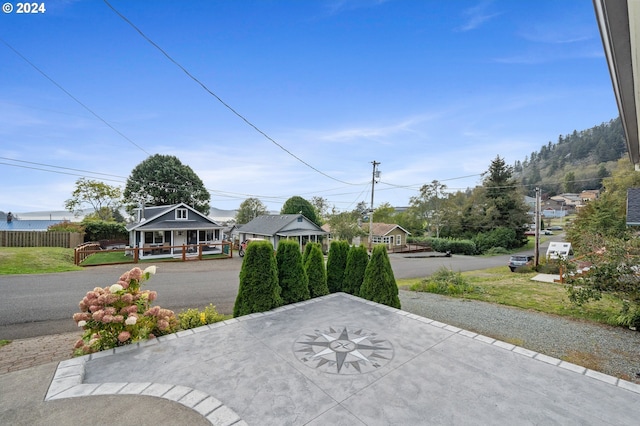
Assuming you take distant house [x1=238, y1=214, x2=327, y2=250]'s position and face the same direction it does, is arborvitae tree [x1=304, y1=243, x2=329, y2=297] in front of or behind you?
in front

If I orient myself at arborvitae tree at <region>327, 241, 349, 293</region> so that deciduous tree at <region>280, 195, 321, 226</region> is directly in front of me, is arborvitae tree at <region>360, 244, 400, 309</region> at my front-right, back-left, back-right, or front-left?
back-right

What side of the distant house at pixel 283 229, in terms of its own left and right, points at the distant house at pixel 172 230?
right

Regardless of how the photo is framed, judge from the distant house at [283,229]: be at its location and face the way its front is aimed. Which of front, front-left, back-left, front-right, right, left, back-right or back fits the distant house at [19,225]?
back-right

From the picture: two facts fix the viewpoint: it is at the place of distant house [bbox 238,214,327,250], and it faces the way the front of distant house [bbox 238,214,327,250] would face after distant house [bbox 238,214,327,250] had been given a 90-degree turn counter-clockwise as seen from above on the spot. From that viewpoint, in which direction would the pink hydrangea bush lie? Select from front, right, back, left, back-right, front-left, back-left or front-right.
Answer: back-right

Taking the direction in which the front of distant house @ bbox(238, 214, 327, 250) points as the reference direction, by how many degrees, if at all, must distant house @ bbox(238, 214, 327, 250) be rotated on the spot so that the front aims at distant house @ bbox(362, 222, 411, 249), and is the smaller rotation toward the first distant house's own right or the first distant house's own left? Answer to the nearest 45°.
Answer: approximately 90° to the first distant house's own left

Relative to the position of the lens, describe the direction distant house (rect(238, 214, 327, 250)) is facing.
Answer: facing the viewer and to the right of the viewer

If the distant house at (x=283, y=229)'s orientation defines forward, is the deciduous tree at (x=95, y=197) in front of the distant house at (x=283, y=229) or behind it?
behind

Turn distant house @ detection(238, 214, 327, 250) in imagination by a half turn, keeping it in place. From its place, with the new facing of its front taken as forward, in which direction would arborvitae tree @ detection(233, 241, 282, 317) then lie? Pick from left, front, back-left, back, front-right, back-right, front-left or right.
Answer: back-left

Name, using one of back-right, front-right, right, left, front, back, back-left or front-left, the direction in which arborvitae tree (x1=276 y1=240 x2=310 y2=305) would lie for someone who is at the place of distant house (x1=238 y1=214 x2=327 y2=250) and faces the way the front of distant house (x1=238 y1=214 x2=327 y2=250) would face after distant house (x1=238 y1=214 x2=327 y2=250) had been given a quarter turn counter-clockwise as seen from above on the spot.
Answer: back-right

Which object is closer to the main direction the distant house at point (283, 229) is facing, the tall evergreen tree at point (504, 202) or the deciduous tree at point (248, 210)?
the tall evergreen tree

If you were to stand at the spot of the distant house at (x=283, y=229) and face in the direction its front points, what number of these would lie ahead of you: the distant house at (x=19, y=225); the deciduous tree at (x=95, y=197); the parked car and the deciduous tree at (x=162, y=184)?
1

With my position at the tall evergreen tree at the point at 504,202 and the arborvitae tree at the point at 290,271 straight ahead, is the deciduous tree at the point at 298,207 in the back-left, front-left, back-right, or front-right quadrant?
front-right
